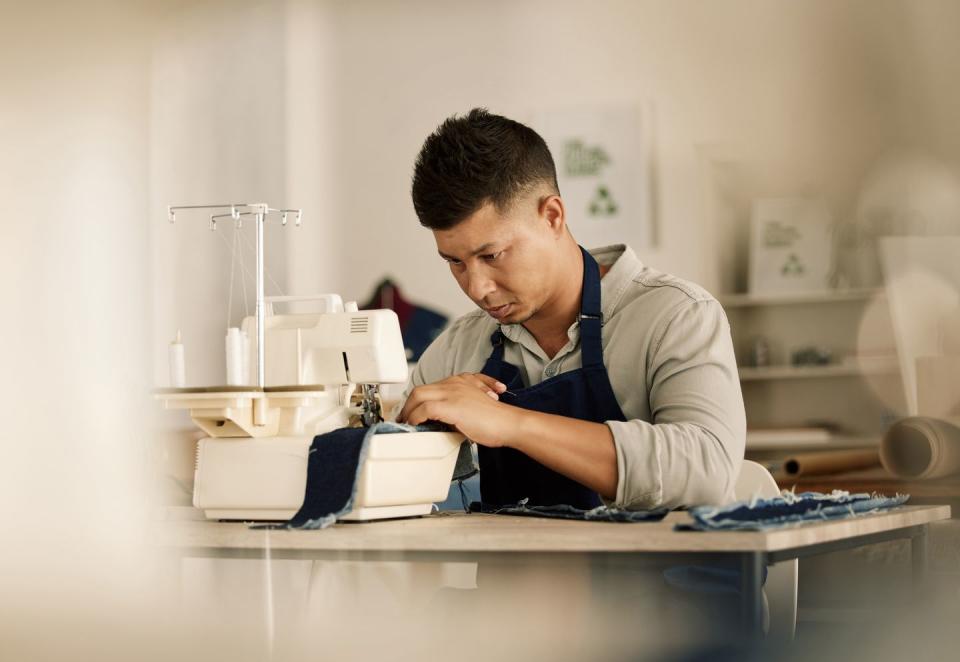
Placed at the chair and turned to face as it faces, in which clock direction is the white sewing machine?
The white sewing machine is roughly at 1 o'clock from the chair.

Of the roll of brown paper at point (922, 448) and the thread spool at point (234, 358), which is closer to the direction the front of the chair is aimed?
the thread spool

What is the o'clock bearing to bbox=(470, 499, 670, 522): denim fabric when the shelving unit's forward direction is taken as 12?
The denim fabric is roughly at 12 o'clock from the shelving unit.

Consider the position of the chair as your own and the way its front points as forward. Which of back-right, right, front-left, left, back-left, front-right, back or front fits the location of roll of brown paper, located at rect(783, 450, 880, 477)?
back-right

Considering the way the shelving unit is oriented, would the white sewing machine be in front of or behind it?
in front

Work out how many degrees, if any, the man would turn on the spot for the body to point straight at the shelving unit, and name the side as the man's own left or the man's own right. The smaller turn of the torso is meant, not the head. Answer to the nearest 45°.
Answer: approximately 135° to the man's own right

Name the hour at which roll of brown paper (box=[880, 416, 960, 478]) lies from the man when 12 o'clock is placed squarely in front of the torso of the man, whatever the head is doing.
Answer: The roll of brown paper is roughly at 6 o'clock from the man.

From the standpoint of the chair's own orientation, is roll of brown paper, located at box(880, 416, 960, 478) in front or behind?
behind

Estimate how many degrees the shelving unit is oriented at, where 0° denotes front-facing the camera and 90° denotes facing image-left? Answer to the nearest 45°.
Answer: approximately 0°

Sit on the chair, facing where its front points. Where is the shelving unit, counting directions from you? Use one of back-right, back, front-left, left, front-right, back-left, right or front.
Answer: back-right

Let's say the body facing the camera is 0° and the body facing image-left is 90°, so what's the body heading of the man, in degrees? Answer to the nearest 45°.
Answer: approximately 45°
